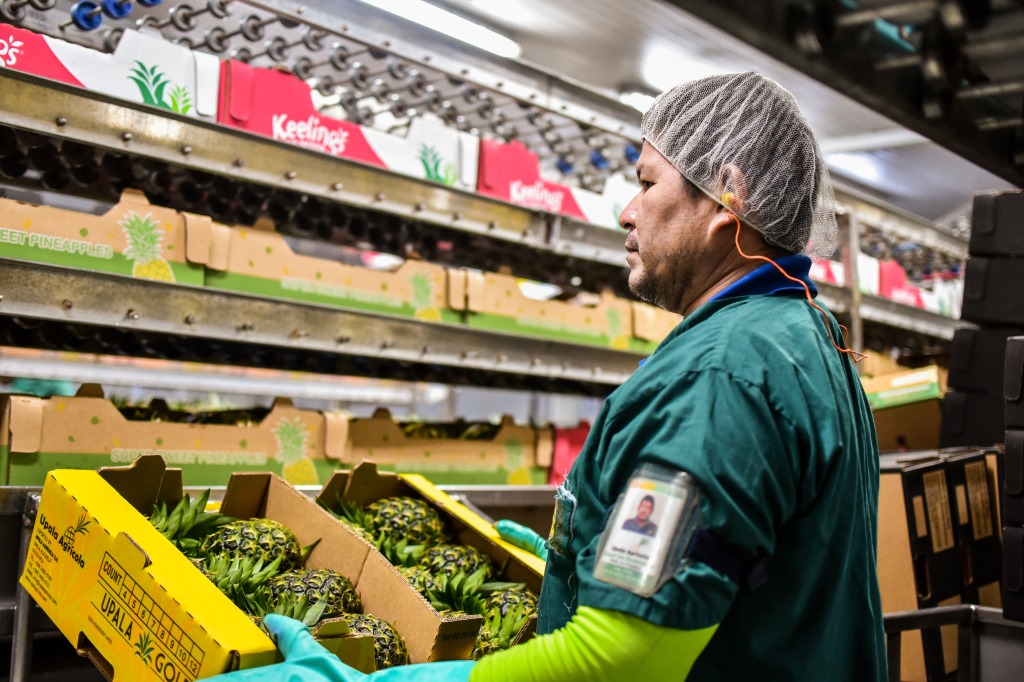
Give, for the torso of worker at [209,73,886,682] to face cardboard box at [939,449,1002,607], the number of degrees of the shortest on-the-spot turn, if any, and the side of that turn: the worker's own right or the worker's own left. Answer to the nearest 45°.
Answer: approximately 135° to the worker's own right

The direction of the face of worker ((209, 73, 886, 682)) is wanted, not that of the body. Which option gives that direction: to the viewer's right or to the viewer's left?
to the viewer's left

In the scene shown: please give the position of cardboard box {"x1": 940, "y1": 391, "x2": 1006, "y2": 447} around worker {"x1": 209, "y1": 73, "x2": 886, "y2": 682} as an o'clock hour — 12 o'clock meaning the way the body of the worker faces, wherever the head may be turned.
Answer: The cardboard box is roughly at 4 o'clock from the worker.

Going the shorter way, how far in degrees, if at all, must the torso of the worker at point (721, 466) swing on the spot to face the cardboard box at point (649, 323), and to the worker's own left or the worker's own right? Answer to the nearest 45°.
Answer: approximately 90° to the worker's own right

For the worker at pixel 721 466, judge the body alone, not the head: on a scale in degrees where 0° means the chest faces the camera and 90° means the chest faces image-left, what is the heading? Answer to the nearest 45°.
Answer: approximately 90°

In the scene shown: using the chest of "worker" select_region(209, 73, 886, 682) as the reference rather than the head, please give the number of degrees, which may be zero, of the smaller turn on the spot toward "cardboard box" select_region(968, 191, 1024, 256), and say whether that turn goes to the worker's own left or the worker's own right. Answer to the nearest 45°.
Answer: approximately 135° to the worker's own right

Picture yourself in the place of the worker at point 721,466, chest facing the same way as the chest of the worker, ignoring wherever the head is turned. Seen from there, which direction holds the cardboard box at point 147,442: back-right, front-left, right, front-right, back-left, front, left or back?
front-right

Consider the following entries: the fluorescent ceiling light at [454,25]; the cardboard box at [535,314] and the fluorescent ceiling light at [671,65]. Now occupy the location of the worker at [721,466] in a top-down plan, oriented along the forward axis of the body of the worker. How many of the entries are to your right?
3

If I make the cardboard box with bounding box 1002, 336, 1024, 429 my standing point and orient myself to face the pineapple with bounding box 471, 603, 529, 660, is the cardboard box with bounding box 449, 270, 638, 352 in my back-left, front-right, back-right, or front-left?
front-right

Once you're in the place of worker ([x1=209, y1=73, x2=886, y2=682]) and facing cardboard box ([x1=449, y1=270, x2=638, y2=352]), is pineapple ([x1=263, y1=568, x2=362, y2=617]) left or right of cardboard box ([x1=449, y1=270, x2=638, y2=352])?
left

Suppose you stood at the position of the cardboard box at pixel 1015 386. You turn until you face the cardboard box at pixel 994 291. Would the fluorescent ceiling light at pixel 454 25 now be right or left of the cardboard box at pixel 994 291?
left

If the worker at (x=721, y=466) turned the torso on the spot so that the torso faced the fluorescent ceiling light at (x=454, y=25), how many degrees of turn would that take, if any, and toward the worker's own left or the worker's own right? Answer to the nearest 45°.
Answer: approximately 90° to the worker's own right

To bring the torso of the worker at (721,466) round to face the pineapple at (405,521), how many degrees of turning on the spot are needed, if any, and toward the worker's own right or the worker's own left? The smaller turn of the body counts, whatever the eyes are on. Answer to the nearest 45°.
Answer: approximately 45° to the worker's own right
